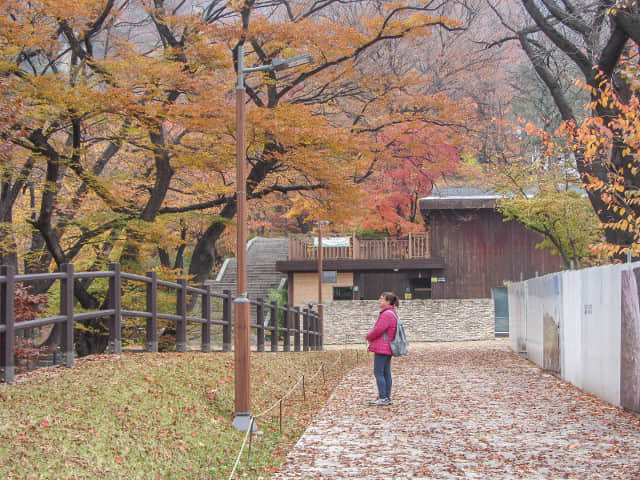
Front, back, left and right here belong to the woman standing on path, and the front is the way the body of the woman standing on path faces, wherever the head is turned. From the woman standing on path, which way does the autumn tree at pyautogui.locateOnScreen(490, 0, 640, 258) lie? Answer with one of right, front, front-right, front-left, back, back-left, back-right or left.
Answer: back-right

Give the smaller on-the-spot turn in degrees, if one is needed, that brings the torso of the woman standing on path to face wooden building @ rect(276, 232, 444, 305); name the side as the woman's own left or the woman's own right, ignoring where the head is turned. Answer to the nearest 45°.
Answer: approximately 90° to the woman's own right

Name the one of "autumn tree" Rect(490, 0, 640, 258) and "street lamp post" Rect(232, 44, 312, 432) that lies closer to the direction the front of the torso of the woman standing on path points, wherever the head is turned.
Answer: the street lamp post

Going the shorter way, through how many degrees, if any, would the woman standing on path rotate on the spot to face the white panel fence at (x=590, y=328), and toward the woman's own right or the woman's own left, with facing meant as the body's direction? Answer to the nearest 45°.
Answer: approximately 180°

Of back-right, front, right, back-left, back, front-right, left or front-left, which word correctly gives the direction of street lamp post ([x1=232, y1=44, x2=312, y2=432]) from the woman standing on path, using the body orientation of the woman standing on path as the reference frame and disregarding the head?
front-left

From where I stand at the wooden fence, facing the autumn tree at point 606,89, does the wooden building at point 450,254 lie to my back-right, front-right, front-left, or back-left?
front-left

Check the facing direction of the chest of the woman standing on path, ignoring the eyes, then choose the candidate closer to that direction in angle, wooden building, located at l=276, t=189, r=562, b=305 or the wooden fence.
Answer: the wooden fence

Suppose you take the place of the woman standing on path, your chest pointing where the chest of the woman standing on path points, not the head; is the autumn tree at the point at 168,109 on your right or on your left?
on your right

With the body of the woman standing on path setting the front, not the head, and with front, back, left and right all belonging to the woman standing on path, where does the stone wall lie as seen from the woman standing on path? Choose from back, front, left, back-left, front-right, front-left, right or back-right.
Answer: right

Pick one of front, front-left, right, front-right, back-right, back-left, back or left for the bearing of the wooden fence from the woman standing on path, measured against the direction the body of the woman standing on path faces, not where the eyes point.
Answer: front

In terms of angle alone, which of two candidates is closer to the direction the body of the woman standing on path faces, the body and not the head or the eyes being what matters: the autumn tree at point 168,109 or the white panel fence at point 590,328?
the autumn tree

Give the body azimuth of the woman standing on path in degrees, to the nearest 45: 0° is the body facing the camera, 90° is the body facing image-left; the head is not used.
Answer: approximately 90°

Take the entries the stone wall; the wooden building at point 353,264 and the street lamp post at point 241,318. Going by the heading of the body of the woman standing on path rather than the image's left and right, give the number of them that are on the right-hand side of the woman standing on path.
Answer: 2

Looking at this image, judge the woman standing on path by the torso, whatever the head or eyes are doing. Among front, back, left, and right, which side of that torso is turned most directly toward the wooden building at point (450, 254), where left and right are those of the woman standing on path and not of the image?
right
